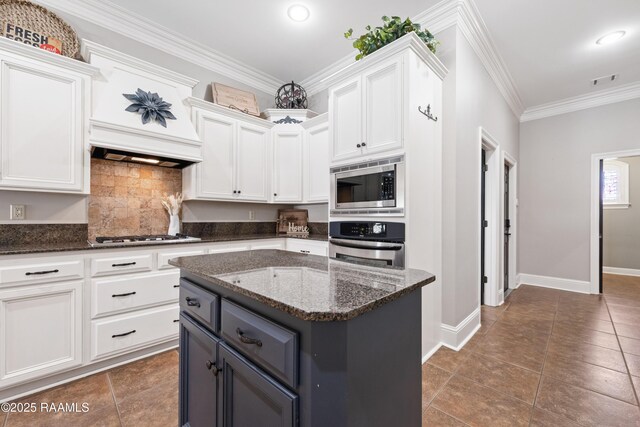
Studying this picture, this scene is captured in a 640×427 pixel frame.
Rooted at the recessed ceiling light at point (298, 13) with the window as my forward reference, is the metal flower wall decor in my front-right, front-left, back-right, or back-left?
back-left

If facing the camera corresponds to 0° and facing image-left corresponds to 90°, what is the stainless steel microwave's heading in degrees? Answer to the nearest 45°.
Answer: approximately 45°

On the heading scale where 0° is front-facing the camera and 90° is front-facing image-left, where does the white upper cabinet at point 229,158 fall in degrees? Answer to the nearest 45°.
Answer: approximately 315°

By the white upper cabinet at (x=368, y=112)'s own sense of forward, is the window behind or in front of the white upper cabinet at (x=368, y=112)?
behind

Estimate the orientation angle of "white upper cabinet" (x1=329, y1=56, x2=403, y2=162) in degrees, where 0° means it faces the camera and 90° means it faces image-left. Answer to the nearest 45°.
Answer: approximately 45°

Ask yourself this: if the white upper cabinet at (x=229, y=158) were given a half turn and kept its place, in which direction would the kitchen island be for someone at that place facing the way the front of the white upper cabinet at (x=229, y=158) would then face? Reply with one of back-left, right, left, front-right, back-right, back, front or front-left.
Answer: back-left

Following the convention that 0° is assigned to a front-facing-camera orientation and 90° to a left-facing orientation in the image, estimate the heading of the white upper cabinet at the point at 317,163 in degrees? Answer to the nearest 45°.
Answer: approximately 45°

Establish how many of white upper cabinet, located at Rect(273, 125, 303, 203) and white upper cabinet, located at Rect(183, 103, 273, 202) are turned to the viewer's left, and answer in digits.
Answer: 0
